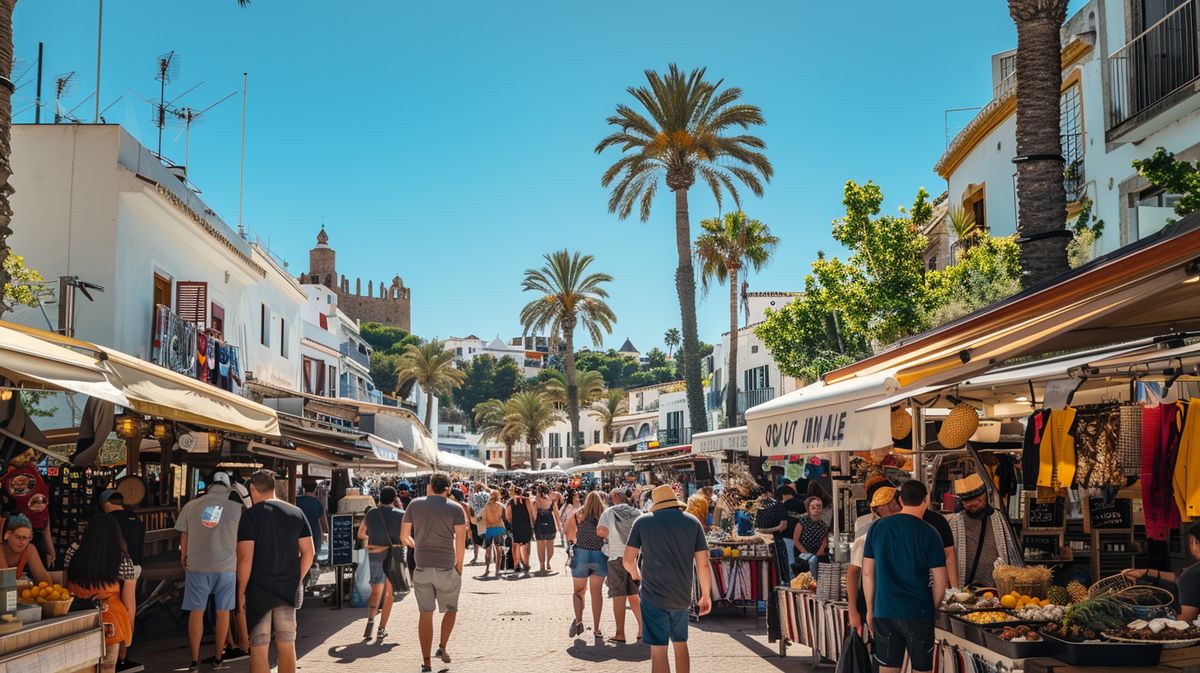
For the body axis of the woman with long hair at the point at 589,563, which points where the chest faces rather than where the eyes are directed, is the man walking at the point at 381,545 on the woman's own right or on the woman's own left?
on the woman's own left

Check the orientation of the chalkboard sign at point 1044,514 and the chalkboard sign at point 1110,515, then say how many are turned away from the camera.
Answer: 0

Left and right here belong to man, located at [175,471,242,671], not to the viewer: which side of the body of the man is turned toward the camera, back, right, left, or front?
back

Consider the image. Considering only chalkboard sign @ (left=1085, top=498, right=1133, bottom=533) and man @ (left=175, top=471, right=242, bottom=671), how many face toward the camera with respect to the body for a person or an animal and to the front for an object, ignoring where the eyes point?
1

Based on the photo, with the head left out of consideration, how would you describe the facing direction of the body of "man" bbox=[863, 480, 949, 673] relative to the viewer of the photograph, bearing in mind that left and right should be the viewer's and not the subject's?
facing away from the viewer

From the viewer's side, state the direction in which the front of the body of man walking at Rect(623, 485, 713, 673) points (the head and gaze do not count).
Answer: away from the camera

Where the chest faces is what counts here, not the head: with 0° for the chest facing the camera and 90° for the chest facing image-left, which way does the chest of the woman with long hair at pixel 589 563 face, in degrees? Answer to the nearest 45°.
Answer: approximately 180°

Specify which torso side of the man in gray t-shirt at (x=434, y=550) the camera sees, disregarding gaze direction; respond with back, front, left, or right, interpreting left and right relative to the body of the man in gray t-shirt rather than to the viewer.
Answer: back

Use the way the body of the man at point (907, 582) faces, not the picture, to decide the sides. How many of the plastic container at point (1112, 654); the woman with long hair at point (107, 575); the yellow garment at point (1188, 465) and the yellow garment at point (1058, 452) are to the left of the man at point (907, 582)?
1

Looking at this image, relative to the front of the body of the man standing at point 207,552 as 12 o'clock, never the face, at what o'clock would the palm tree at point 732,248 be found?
The palm tree is roughly at 1 o'clock from the man standing.

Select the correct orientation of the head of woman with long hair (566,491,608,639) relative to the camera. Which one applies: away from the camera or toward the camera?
away from the camera

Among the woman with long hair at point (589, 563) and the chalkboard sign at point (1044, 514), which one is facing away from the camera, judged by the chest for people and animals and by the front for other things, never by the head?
the woman with long hair

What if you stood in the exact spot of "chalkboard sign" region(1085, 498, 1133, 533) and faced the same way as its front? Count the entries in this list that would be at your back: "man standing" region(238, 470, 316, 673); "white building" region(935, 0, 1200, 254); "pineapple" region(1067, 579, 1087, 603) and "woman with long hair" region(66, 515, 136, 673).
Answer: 1

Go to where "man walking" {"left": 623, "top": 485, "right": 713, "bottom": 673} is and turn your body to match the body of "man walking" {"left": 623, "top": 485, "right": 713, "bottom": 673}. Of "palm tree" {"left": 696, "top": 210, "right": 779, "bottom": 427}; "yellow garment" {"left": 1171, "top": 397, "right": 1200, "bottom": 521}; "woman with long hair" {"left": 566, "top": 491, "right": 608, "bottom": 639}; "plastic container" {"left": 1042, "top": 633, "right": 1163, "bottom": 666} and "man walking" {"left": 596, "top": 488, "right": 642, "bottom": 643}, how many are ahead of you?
3
